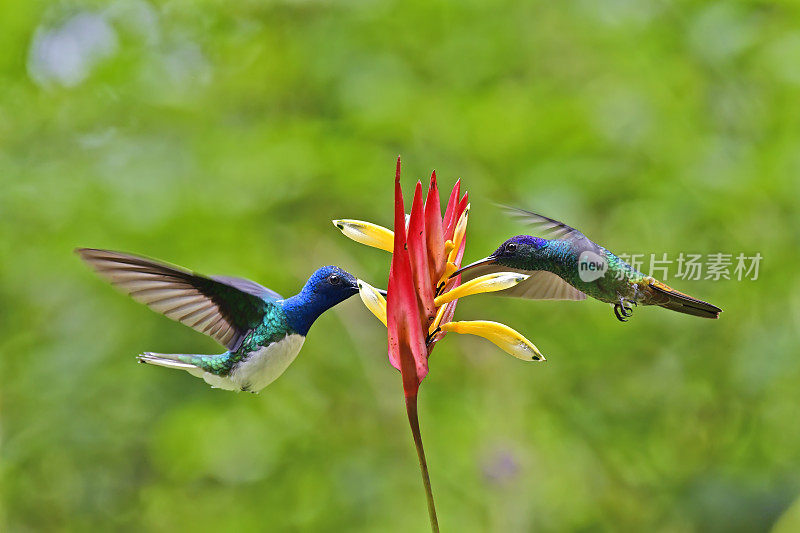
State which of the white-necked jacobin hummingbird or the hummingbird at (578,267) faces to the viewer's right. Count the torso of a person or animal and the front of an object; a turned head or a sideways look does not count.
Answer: the white-necked jacobin hummingbird

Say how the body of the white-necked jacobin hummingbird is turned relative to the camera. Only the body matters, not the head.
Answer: to the viewer's right

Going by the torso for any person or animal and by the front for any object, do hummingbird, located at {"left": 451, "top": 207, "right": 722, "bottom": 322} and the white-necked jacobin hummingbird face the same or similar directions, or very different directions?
very different directions

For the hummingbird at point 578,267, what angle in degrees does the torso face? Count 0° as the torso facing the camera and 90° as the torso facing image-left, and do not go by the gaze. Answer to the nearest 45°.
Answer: approximately 90°

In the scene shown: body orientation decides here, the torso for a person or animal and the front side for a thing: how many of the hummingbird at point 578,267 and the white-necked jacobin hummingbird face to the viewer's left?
1
